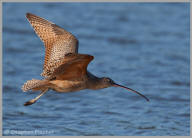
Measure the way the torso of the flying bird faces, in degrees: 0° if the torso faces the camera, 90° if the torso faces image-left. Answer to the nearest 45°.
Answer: approximately 270°
